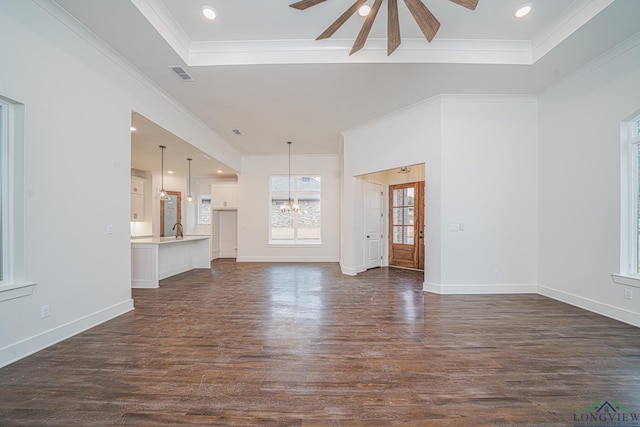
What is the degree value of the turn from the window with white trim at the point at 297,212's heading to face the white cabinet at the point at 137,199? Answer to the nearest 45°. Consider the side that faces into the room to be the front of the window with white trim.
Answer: approximately 90° to its right

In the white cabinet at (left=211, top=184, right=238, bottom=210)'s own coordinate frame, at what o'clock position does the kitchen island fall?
The kitchen island is roughly at 1 o'clock from the white cabinet.

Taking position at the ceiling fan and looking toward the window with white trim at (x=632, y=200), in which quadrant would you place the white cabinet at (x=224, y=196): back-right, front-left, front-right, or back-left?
back-left

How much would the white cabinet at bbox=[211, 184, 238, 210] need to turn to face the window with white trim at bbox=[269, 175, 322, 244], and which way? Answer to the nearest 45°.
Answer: approximately 45° to its left

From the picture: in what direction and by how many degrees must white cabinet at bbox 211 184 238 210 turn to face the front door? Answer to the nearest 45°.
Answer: approximately 45° to its left

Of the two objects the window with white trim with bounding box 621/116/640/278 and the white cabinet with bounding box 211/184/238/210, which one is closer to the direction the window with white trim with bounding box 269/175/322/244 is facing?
the window with white trim

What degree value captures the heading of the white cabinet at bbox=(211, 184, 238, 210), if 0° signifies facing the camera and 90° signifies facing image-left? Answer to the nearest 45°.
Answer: approximately 0°

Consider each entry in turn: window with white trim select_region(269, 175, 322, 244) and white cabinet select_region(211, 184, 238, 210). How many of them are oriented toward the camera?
2

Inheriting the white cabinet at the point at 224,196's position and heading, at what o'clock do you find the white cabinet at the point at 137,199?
the white cabinet at the point at 137,199 is roughly at 3 o'clock from the white cabinet at the point at 224,196.

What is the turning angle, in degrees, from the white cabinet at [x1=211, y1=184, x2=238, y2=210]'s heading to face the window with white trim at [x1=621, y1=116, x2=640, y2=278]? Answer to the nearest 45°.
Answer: approximately 45° to its left

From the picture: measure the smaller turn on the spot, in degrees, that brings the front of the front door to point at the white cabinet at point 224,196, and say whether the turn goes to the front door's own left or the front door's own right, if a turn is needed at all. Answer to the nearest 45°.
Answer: approximately 45° to the front door's own right

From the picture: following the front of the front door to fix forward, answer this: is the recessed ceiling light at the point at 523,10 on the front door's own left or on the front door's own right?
on the front door's own left
